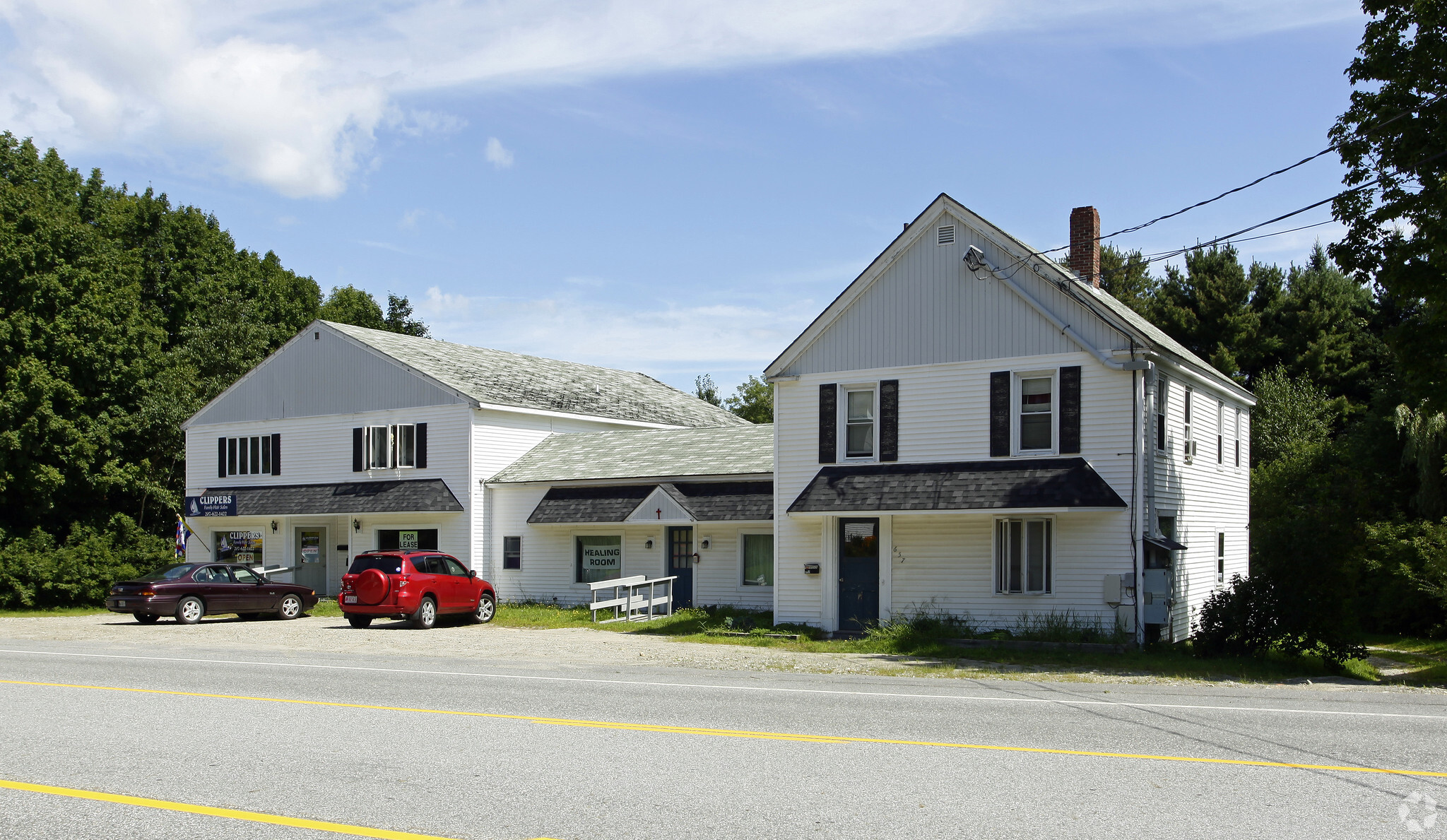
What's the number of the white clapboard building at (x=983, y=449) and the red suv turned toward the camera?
1

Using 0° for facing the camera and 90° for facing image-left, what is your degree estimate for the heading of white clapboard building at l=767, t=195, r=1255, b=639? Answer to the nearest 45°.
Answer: approximately 0°

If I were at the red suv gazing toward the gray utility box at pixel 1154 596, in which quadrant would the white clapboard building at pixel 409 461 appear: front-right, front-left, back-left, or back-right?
back-left

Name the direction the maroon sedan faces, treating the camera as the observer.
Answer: facing away from the viewer and to the right of the viewer

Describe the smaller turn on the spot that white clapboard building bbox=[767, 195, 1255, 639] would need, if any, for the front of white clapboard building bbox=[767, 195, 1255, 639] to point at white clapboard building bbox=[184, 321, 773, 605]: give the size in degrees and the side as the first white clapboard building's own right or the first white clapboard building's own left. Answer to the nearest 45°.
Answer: approximately 135° to the first white clapboard building's own right

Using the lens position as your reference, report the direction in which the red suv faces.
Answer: facing away from the viewer and to the right of the viewer
